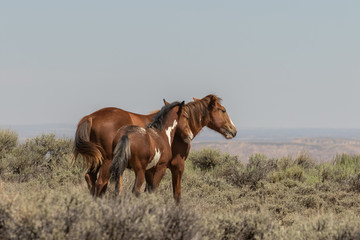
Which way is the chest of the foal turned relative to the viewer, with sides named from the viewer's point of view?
facing away from the viewer and to the right of the viewer

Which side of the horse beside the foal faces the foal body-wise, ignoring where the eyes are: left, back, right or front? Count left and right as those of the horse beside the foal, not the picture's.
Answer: right

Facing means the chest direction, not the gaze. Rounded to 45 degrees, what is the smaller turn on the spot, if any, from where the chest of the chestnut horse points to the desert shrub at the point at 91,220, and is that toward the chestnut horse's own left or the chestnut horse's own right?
approximately 90° to the chestnut horse's own right

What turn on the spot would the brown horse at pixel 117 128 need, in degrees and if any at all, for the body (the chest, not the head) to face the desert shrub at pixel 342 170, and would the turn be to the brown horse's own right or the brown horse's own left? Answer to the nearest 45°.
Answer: approximately 45° to the brown horse's own left

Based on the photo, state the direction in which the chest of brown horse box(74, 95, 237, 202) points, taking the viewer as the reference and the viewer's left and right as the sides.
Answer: facing to the right of the viewer

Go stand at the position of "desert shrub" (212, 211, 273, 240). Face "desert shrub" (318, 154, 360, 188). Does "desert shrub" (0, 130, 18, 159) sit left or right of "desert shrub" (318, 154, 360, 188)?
left

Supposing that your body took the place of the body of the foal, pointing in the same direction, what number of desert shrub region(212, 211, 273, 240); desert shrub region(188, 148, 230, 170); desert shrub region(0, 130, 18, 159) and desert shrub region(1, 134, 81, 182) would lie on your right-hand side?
1

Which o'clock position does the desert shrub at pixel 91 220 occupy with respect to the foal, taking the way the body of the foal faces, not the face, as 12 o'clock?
The desert shrub is roughly at 5 o'clock from the foal.

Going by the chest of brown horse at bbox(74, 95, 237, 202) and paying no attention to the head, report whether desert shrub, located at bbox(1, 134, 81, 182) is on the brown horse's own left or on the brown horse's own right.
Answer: on the brown horse's own left

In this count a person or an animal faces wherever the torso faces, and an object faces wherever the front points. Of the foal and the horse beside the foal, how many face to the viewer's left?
0

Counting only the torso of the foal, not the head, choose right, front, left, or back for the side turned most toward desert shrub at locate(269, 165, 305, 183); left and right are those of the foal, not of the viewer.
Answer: front

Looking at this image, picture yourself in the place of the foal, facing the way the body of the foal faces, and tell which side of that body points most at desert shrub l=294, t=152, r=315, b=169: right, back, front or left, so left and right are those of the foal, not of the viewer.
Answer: front

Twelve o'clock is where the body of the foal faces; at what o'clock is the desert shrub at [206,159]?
The desert shrub is roughly at 11 o'clock from the foal.
